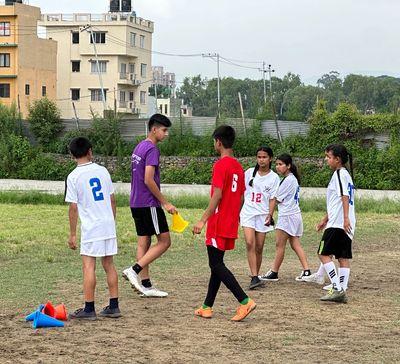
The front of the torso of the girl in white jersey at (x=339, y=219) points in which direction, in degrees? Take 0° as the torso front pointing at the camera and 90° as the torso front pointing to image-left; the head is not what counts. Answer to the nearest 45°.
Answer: approximately 90°

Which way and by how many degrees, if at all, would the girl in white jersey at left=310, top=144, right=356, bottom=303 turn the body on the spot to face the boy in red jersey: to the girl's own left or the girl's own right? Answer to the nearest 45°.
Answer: approximately 45° to the girl's own left

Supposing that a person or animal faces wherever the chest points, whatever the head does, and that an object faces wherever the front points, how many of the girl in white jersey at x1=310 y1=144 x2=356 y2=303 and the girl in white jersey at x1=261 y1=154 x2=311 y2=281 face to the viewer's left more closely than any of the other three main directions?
2

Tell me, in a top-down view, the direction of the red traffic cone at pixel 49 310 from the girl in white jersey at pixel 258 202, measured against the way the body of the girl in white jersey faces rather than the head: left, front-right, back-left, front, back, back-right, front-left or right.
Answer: front-right

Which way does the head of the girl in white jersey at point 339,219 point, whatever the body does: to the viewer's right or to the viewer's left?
to the viewer's left

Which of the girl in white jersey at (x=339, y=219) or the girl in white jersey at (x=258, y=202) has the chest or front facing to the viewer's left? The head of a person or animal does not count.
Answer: the girl in white jersey at (x=339, y=219)

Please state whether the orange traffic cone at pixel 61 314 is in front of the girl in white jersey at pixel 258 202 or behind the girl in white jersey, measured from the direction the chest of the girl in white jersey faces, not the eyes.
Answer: in front

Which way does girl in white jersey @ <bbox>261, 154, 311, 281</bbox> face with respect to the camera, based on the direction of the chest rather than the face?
to the viewer's left

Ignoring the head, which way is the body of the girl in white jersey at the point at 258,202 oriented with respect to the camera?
toward the camera

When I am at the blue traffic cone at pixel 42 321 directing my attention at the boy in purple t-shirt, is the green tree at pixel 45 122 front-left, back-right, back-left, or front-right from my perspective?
front-left

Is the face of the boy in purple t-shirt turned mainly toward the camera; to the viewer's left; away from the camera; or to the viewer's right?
to the viewer's right

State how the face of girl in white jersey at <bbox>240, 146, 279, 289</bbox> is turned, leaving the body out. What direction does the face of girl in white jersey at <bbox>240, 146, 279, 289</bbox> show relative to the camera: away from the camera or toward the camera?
toward the camera

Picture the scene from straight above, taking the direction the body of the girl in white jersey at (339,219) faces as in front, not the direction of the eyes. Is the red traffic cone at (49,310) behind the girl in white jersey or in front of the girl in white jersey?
in front

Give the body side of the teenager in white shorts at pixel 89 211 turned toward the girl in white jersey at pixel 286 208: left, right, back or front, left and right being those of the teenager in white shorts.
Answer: right
